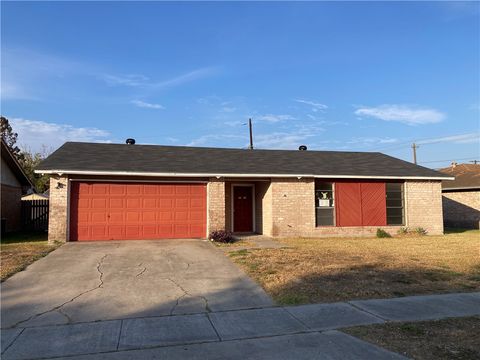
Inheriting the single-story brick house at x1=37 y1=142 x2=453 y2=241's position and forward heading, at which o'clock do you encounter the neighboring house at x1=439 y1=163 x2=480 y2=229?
The neighboring house is roughly at 8 o'clock from the single-story brick house.

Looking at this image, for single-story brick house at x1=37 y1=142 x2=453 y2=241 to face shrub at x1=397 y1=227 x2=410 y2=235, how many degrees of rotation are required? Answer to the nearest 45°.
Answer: approximately 90° to its left

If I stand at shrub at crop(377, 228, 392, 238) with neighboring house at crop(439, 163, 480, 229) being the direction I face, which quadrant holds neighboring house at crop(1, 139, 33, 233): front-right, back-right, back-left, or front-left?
back-left

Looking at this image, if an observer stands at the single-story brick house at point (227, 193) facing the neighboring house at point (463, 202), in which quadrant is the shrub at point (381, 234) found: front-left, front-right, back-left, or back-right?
front-right

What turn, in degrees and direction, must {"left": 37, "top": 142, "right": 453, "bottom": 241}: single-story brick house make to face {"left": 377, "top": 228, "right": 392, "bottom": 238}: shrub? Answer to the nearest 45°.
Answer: approximately 90° to its left

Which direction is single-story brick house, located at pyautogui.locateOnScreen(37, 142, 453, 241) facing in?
toward the camera

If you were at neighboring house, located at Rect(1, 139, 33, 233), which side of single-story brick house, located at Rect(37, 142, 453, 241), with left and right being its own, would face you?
right

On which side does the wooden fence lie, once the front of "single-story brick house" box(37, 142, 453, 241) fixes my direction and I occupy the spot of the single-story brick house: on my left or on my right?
on my right
